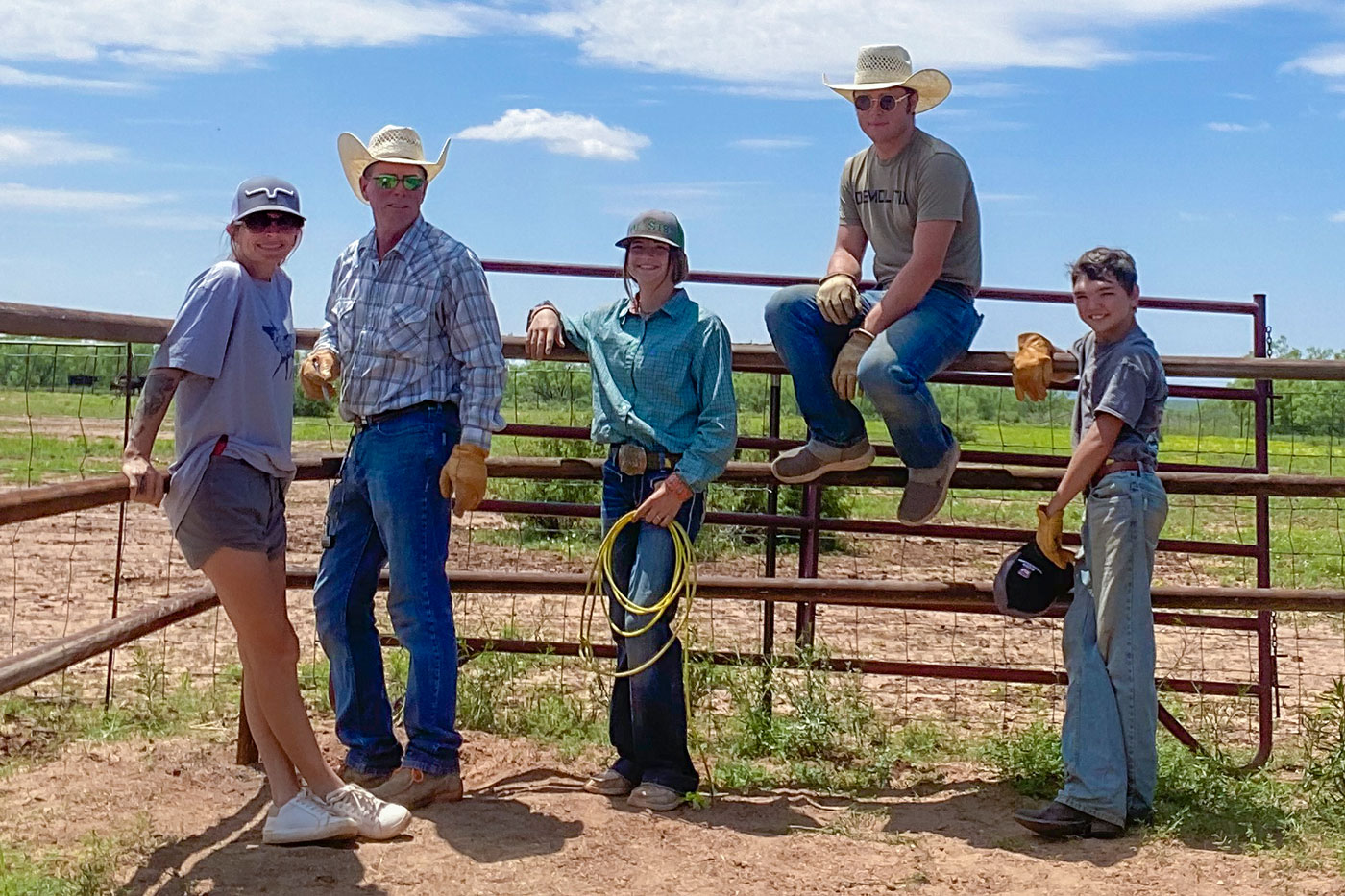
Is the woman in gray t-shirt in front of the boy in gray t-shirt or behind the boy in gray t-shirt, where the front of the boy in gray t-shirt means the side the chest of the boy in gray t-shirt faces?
in front

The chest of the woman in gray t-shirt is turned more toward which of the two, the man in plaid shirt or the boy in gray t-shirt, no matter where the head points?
the boy in gray t-shirt

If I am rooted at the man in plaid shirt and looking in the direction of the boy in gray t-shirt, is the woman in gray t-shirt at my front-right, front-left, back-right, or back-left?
back-right

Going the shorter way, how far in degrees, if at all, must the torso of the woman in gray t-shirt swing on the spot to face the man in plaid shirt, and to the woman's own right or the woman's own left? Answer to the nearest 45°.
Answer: approximately 90° to the woman's own left

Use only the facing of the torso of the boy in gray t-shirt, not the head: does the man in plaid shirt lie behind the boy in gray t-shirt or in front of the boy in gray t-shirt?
in front

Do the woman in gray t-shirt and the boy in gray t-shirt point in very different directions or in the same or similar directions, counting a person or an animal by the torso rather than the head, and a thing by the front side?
very different directions

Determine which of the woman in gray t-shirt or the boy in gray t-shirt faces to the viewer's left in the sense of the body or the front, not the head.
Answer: the boy in gray t-shirt

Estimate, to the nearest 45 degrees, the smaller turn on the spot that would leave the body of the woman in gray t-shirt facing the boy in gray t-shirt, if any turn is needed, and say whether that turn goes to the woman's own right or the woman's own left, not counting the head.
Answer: approximately 45° to the woman's own left

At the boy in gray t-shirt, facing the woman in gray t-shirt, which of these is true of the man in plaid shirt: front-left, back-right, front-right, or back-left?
front-right

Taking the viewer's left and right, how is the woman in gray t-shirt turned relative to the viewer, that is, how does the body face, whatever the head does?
facing the viewer and to the right of the viewer

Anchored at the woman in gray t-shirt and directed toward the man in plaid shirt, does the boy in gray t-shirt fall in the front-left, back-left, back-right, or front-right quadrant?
front-right

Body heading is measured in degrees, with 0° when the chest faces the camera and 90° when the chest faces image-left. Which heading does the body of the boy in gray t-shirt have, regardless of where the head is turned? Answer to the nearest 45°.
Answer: approximately 90°
